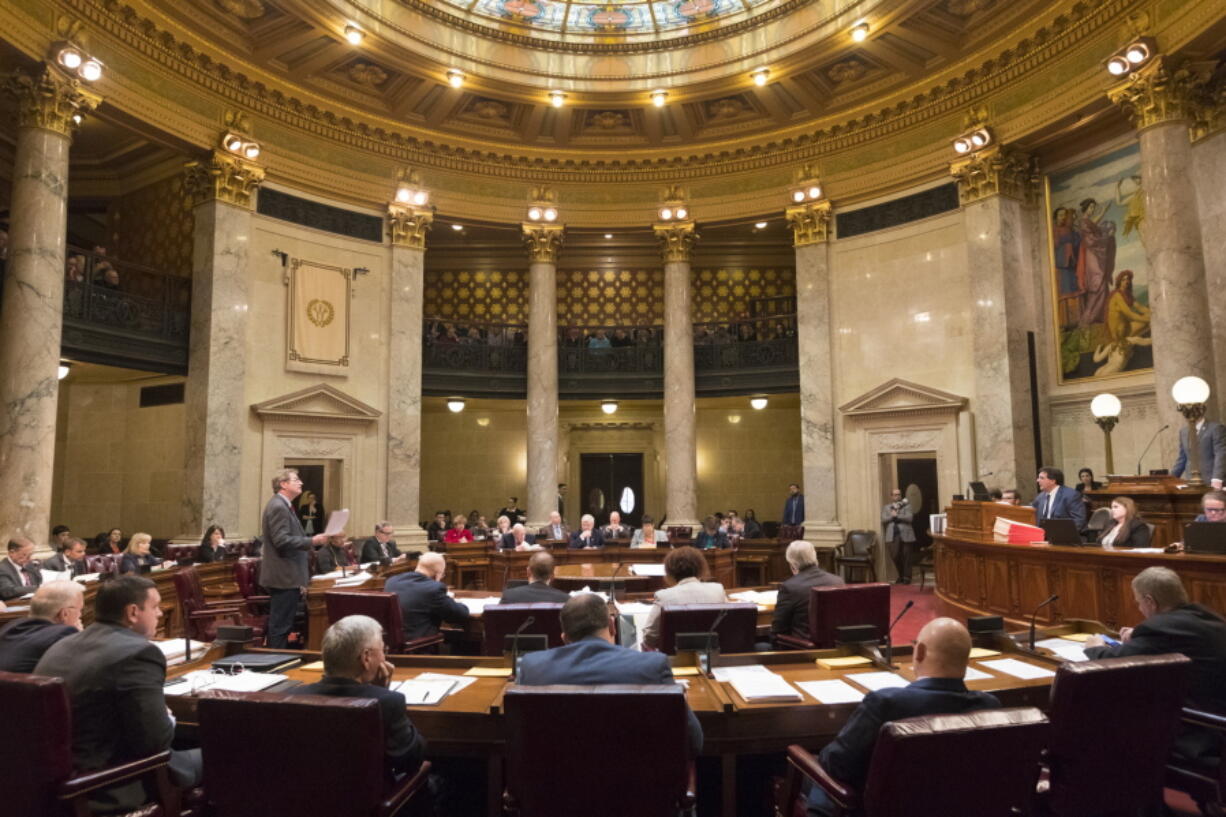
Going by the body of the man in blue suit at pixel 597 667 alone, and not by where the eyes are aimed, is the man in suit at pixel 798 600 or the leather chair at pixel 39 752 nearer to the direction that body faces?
the man in suit

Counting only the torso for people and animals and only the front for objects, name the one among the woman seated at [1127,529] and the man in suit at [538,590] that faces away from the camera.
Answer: the man in suit

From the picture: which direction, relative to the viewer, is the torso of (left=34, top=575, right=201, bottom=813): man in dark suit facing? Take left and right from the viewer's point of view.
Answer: facing away from the viewer and to the right of the viewer

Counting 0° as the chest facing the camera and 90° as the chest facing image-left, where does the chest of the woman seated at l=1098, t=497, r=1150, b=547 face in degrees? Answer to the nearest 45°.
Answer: approximately 45°

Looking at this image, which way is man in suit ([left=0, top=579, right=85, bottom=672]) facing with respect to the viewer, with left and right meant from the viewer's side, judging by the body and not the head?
facing away from the viewer and to the right of the viewer

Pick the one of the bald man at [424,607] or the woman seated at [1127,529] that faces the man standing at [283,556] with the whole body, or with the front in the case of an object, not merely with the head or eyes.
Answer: the woman seated

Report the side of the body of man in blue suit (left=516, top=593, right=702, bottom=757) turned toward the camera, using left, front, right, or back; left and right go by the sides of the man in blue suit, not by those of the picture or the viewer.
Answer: back

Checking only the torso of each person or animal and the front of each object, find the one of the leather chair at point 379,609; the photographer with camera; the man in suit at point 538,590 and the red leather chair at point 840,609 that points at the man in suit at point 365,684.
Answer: the photographer with camera

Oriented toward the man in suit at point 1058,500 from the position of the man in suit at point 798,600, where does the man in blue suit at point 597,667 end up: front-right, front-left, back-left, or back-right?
back-right

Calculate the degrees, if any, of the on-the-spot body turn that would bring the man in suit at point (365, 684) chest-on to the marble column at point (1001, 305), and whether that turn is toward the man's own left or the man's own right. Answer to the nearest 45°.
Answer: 0° — they already face it

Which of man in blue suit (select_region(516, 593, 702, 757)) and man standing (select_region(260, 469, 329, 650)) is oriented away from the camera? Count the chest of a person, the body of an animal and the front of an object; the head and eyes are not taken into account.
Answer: the man in blue suit

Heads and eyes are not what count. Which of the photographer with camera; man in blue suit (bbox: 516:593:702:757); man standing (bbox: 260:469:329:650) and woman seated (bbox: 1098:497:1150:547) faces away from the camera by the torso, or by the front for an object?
the man in blue suit

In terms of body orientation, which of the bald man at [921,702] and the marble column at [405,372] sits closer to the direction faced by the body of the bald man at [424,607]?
the marble column

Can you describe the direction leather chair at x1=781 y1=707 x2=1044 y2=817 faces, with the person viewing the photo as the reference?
facing away from the viewer and to the left of the viewer

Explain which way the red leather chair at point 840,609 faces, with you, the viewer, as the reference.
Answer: facing away from the viewer and to the left of the viewer
